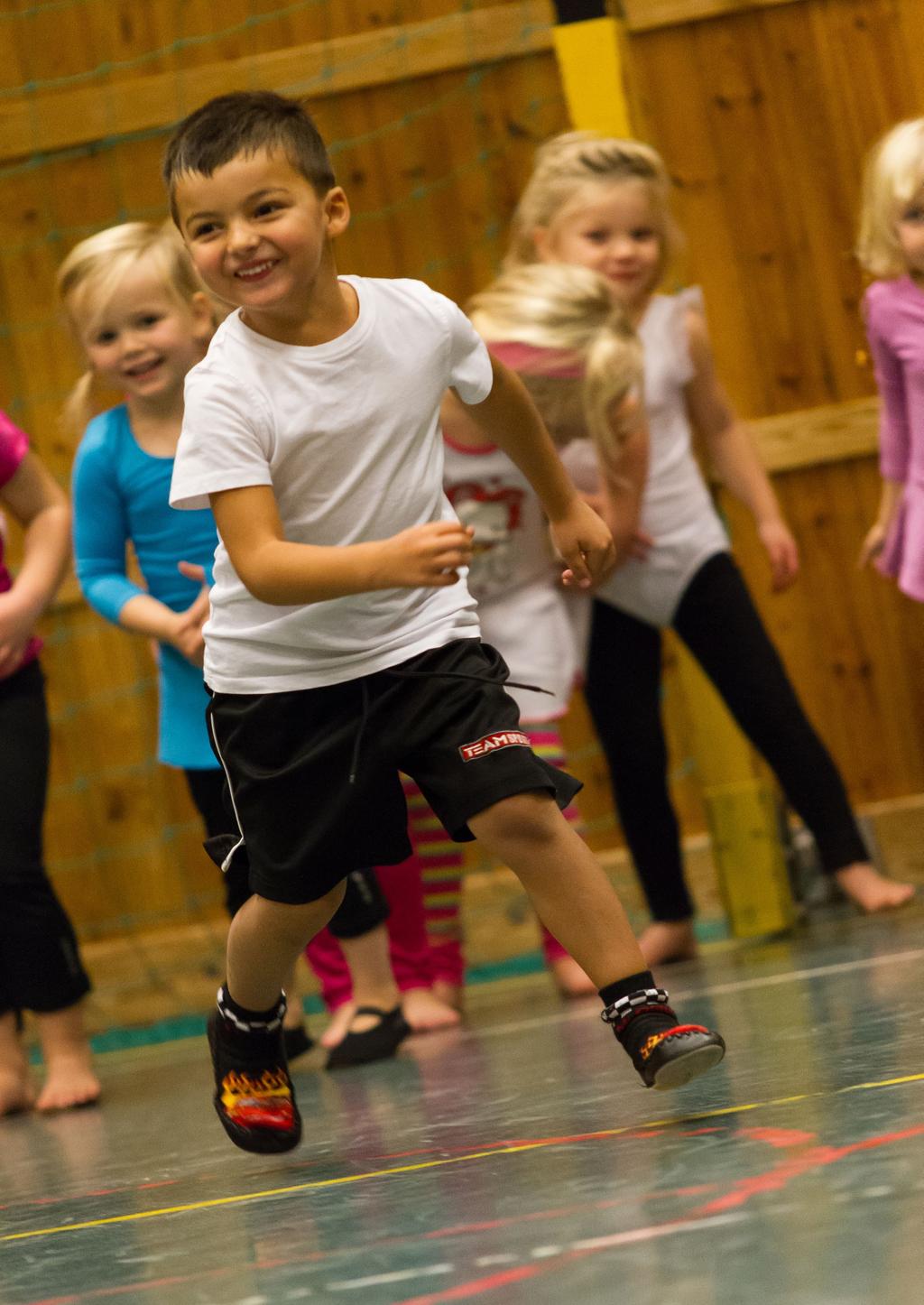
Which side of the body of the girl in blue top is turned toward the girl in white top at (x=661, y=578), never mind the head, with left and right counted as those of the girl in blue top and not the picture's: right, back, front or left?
left

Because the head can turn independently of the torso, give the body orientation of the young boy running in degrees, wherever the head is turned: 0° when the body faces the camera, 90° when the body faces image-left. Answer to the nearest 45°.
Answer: approximately 0°

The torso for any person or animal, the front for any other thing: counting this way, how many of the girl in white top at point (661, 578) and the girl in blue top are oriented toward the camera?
2

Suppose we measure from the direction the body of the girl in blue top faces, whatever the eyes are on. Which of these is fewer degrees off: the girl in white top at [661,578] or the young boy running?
the young boy running
